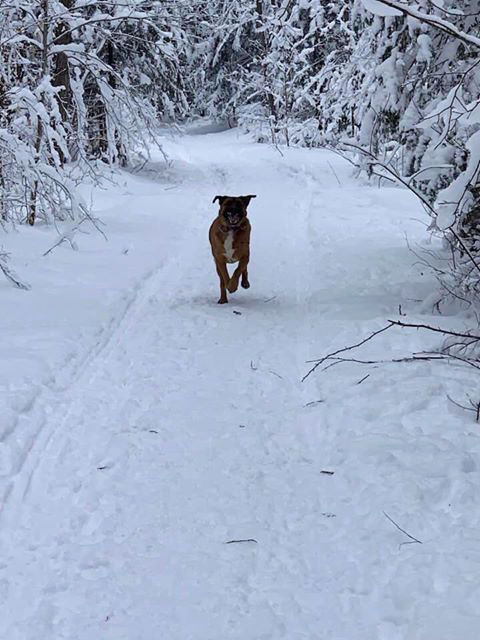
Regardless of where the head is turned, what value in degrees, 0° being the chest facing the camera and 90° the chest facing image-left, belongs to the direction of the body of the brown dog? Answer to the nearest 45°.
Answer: approximately 0°
